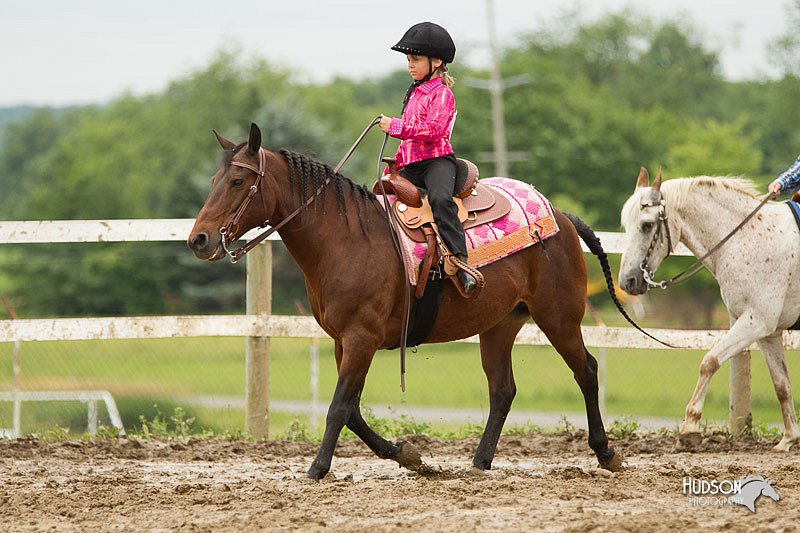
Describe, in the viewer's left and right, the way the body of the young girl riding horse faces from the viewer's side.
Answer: facing to the left of the viewer

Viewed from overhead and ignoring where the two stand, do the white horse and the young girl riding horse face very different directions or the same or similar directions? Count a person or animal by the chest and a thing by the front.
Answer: same or similar directions

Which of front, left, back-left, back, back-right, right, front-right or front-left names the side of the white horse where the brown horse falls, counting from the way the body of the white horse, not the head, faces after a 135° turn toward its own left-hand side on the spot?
right

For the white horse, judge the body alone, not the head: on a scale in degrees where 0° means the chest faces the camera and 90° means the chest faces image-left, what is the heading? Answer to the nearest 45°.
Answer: approximately 90°

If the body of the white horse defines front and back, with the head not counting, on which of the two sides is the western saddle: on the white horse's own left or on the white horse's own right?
on the white horse's own left

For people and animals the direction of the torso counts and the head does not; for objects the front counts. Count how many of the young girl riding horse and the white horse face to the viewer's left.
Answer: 2

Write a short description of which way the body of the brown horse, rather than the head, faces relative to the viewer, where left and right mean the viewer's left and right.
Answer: facing to the left of the viewer

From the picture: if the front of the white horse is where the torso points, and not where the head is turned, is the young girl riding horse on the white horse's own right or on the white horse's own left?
on the white horse's own left
